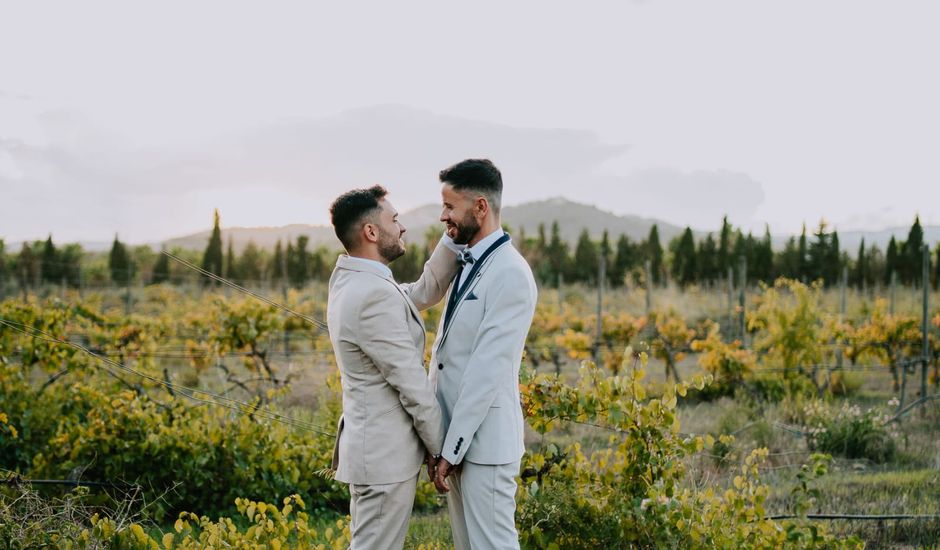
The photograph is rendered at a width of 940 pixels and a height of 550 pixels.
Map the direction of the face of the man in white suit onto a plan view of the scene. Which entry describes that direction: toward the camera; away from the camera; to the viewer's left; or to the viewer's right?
to the viewer's left

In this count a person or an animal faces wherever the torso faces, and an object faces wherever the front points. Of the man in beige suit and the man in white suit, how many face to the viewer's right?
1

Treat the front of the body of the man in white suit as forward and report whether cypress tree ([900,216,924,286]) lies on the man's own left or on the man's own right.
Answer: on the man's own right

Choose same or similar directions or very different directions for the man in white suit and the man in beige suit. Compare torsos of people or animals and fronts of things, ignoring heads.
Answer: very different directions

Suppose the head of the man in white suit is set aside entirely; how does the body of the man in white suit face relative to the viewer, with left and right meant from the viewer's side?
facing to the left of the viewer

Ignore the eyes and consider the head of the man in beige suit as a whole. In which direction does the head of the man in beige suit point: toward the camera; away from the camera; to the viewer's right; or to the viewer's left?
to the viewer's right

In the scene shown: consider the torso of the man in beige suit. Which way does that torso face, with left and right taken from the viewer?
facing to the right of the viewer
